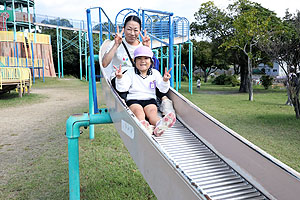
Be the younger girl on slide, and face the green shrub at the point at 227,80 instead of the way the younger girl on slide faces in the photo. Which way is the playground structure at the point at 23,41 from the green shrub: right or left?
left

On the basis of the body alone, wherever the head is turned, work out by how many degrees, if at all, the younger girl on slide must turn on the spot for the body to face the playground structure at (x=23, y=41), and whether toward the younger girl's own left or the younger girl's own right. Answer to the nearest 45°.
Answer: approximately 135° to the younger girl's own right

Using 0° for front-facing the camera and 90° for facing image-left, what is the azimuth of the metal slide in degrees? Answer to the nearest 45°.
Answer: approximately 315°

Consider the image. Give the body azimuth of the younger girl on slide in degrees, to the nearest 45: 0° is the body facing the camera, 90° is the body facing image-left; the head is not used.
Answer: approximately 0°

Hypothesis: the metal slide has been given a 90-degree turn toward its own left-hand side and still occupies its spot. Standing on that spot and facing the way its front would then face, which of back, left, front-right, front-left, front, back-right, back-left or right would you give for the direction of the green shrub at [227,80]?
front-left

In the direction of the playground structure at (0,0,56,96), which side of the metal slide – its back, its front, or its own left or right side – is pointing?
back
